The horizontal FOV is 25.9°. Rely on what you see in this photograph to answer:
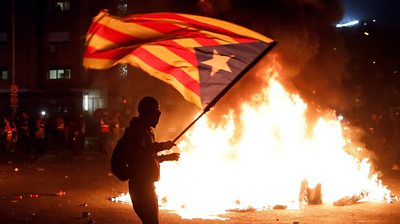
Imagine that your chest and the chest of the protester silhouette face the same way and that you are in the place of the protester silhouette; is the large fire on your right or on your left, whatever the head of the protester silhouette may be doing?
on your left

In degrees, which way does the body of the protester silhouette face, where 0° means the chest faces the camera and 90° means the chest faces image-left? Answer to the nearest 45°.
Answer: approximately 270°
